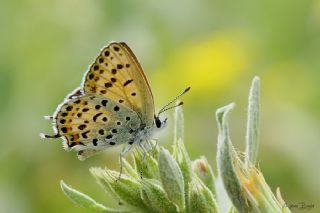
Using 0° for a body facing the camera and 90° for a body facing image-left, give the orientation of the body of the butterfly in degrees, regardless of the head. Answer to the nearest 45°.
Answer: approximately 270°
